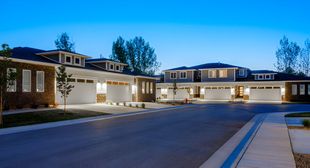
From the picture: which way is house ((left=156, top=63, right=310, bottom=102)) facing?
toward the camera

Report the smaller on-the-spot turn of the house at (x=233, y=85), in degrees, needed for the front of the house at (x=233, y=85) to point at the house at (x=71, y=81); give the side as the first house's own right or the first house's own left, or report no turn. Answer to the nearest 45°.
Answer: approximately 45° to the first house's own right

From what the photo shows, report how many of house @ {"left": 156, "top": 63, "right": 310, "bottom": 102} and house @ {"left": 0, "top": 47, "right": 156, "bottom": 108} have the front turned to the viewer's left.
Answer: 0

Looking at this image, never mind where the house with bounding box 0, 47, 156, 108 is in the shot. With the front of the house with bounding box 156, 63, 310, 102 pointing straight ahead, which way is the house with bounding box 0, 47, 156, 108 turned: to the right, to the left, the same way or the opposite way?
to the left

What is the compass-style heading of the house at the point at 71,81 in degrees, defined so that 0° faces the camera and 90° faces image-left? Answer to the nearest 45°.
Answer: approximately 315°

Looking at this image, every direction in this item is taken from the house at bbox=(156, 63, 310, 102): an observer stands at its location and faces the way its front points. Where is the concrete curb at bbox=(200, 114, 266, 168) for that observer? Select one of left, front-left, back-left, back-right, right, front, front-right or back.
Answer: front

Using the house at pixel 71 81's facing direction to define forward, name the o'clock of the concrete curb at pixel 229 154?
The concrete curb is roughly at 1 o'clock from the house.

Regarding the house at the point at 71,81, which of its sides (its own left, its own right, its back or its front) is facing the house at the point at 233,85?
left
